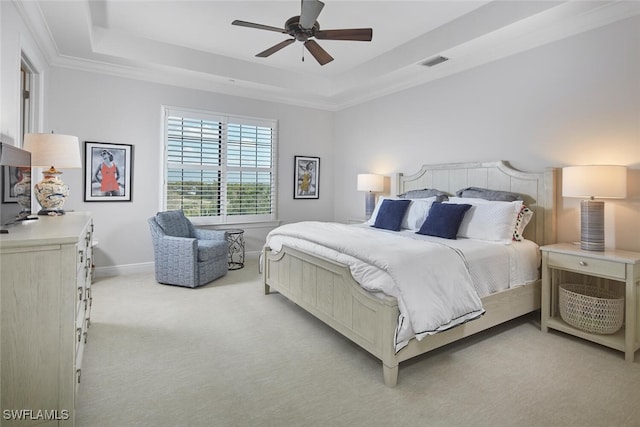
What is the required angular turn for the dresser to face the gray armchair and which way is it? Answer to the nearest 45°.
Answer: approximately 45° to its left

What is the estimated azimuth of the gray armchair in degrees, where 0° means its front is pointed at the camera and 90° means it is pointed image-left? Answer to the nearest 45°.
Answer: approximately 315°

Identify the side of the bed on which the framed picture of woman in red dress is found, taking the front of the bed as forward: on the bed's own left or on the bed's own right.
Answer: on the bed's own right

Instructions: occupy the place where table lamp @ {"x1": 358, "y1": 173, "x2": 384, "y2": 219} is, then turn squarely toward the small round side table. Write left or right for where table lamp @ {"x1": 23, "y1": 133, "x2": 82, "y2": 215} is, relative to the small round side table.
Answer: left

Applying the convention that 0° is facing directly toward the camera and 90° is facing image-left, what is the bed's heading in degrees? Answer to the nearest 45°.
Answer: approximately 45°

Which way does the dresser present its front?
to the viewer's right
